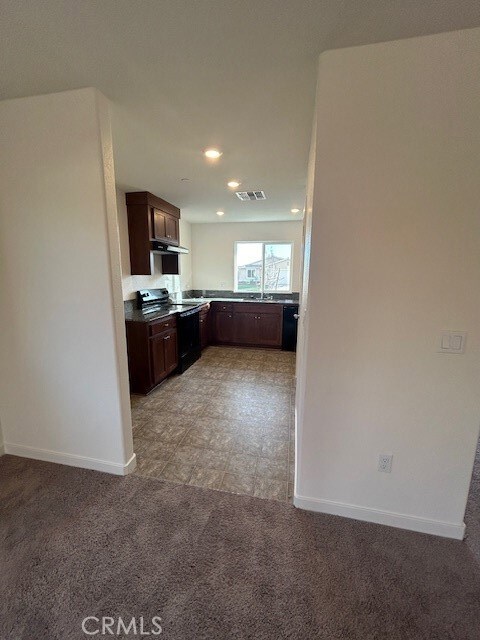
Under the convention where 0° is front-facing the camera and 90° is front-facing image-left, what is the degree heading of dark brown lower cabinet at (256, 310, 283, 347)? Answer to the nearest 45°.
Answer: approximately 0°

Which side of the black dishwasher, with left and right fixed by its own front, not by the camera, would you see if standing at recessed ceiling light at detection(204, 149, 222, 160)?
front

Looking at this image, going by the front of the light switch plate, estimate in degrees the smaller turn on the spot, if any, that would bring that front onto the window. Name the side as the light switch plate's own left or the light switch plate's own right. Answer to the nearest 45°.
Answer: approximately 135° to the light switch plate's own right

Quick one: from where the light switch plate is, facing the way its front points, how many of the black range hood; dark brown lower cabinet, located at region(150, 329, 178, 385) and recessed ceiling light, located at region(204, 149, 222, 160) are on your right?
3

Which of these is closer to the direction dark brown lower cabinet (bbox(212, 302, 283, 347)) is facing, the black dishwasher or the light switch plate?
the light switch plate

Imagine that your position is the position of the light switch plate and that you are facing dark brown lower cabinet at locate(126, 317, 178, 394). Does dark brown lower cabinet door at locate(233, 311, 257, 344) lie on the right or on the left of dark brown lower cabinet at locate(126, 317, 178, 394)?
right

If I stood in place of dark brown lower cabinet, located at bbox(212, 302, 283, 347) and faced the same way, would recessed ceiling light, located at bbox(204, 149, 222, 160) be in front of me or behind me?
in front

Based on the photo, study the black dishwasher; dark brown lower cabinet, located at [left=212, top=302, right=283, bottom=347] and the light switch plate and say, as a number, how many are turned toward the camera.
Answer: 3

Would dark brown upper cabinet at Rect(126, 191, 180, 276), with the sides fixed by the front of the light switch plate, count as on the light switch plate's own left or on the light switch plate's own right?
on the light switch plate's own right
